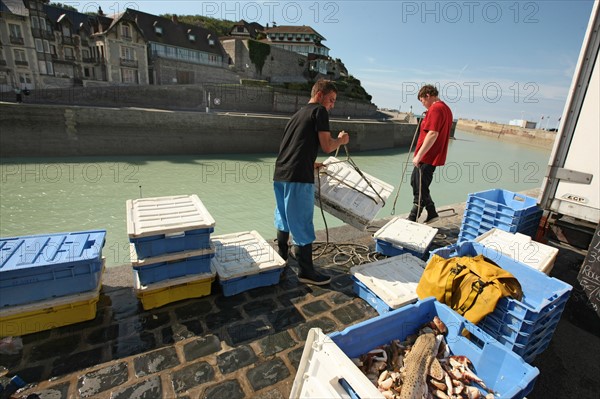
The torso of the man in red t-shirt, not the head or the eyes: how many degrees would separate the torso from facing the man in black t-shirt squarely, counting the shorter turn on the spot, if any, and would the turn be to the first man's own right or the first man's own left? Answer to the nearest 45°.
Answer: approximately 45° to the first man's own left

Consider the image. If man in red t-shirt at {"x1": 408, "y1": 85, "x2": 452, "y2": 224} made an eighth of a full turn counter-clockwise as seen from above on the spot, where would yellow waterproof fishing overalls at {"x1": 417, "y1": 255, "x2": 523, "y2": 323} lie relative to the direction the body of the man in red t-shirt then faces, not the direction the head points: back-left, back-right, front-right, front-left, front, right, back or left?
front-left

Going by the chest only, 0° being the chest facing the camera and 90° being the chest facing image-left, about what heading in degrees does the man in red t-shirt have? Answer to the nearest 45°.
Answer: approximately 90°

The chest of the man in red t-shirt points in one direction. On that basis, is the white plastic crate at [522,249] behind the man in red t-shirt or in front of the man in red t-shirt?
behind

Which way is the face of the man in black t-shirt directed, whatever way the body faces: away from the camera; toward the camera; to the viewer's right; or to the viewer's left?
to the viewer's right

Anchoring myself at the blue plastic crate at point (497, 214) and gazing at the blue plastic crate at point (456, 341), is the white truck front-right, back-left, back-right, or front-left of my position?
front-left

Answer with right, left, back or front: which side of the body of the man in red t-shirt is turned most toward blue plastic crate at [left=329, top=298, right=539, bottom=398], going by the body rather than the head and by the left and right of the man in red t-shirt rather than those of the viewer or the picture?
left
